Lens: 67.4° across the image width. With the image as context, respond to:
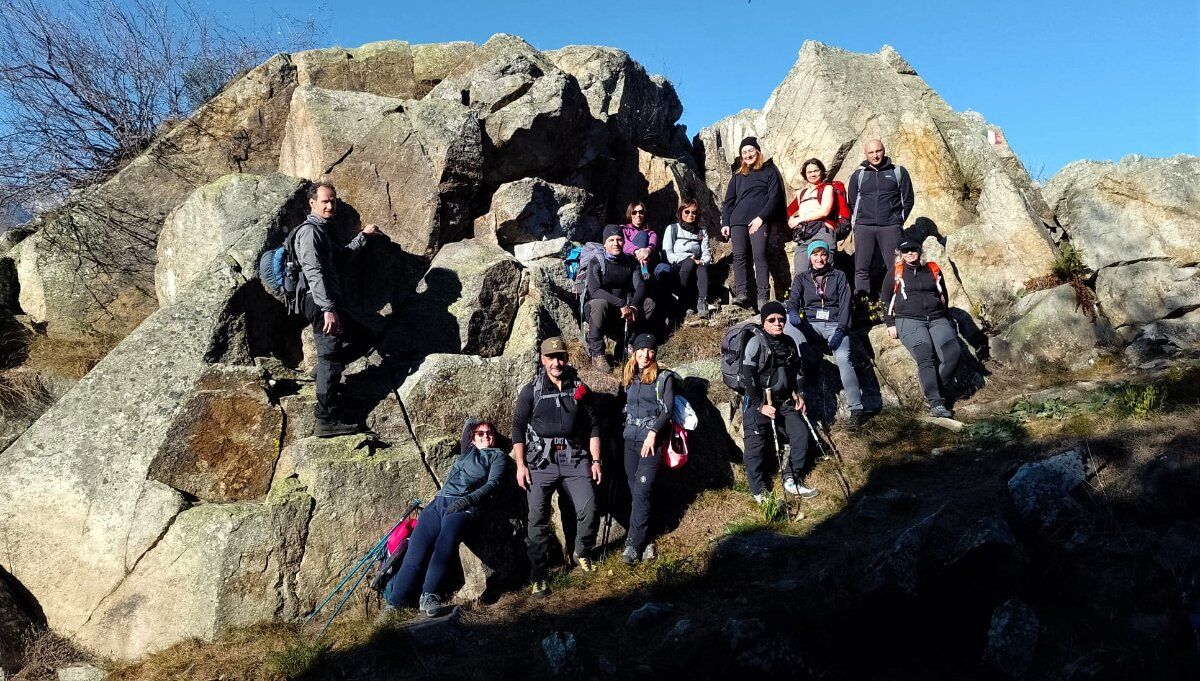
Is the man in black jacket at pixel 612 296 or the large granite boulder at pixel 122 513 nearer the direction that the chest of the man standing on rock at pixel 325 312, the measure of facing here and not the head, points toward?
the man in black jacket

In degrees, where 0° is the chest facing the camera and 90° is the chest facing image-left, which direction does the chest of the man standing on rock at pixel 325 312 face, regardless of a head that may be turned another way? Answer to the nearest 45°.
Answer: approximately 270°

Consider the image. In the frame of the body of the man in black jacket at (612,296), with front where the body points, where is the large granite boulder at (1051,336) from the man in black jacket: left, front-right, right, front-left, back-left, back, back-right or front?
left

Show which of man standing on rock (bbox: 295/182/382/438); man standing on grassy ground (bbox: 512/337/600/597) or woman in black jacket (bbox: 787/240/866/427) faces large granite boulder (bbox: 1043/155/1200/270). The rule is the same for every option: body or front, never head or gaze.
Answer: man standing on rock (bbox: 295/182/382/438)

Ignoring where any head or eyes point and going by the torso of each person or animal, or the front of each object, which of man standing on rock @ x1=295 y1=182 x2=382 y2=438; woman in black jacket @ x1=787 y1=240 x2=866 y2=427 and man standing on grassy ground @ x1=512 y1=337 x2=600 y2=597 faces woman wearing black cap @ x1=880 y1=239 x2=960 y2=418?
man standing on rock @ x1=295 y1=182 x2=382 y2=438

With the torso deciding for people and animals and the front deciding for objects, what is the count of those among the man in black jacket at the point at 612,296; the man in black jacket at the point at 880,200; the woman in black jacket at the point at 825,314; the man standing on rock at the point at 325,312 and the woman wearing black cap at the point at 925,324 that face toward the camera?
4

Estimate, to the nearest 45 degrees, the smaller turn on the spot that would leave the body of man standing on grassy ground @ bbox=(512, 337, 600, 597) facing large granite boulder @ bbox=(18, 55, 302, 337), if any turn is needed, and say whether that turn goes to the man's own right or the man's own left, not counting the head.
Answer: approximately 135° to the man's own right

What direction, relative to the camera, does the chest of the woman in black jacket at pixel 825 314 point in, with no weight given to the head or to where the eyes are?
toward the camera

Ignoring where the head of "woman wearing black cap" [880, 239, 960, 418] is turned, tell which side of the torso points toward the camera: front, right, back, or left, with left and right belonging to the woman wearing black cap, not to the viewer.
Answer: front

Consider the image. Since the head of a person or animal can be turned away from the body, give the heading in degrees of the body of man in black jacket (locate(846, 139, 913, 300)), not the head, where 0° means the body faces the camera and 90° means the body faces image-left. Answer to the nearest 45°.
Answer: approximately 0°

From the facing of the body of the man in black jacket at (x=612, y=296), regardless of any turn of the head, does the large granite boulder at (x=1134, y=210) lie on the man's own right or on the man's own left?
on the man's own left

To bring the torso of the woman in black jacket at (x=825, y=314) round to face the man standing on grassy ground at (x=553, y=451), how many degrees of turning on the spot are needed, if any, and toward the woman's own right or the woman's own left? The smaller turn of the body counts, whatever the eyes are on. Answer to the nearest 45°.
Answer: approximately 45° to the woman's own right

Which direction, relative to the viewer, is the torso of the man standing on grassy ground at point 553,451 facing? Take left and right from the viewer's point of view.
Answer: facing the viewer
